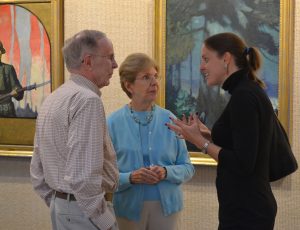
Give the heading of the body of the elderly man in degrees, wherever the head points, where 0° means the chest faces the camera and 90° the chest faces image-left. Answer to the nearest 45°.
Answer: approximately 225°

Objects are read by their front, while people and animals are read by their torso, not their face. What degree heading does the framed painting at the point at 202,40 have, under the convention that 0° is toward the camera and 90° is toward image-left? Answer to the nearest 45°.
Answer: approximately 0°

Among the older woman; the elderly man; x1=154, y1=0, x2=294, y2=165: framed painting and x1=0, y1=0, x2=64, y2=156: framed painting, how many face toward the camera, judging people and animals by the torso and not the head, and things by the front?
3

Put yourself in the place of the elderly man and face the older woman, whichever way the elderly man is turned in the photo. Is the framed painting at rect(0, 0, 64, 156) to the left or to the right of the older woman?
left

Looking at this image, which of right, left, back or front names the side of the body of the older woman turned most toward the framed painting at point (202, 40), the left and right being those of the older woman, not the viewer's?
back

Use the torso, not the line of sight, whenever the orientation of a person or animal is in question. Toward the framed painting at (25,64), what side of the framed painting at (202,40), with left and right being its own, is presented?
right

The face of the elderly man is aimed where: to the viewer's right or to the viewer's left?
to the viewer's right

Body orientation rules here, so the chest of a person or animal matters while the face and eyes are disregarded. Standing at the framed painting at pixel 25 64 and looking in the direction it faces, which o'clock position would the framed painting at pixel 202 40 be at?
the framed painting at pixel 202 40 is roughly at 10 o'clock from the framed painting at pixel 25 64.
